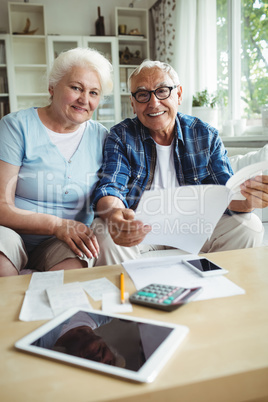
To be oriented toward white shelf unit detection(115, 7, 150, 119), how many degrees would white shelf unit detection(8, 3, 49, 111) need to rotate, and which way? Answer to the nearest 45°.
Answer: approximately 90° to its left

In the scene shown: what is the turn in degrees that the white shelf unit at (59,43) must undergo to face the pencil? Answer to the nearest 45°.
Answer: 0° — it already faces it

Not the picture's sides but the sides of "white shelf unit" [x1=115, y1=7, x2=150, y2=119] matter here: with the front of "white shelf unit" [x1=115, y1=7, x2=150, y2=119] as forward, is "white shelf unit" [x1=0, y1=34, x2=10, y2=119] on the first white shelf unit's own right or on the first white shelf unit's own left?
on the first white shelf unit's own right

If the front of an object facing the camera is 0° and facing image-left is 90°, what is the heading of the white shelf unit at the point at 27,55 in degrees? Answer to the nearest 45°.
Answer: approximately 0°

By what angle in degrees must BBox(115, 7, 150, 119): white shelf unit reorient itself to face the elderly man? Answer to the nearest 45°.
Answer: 0° — it already faces them

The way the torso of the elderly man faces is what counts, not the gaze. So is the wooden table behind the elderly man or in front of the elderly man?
in front

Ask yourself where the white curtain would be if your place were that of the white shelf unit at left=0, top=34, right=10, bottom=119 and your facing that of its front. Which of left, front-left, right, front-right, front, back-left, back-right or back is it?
front-left

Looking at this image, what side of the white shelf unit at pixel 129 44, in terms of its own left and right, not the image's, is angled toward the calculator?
front

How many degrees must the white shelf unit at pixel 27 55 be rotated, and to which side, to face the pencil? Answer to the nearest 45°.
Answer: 0° — it already faces it
